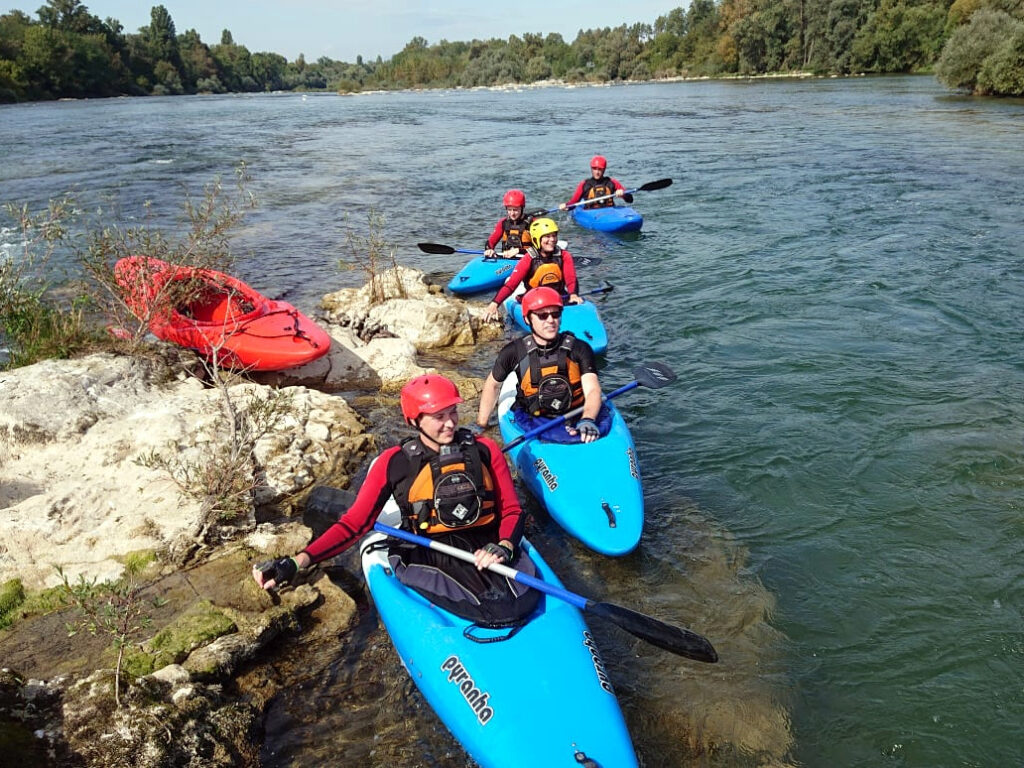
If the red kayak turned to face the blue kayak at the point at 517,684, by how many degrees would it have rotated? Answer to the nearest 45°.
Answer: approximately 45° to its right

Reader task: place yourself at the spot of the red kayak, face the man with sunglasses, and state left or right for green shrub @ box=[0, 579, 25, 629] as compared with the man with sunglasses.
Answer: right

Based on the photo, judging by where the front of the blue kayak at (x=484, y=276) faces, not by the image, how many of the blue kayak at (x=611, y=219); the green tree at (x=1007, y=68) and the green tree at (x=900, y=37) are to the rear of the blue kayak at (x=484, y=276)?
3

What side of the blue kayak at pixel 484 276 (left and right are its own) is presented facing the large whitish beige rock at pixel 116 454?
front

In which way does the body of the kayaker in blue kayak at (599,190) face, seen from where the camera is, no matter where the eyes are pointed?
toward the camera

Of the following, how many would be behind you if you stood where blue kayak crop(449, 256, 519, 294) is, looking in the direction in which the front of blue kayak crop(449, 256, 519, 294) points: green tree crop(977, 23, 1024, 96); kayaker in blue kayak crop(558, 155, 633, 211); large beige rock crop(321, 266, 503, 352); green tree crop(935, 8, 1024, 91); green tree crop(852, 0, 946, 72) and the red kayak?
4

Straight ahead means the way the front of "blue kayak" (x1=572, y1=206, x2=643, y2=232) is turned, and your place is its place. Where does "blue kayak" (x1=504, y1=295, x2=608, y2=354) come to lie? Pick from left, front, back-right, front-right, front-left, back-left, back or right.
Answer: front-right

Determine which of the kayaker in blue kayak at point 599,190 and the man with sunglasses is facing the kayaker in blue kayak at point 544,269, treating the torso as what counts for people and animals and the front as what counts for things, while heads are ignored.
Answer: the kayaker in blue kayak at point 599,190

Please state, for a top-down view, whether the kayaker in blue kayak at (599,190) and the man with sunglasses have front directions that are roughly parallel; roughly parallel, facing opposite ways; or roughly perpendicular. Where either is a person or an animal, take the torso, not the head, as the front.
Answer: roughly parallel

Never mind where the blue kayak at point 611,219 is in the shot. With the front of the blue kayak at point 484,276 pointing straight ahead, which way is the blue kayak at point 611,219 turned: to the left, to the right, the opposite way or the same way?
to the left

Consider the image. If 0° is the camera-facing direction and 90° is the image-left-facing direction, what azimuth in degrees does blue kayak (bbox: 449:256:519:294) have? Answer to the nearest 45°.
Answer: approximately 45°

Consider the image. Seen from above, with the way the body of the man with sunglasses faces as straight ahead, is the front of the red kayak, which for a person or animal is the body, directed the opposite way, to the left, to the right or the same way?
to the left

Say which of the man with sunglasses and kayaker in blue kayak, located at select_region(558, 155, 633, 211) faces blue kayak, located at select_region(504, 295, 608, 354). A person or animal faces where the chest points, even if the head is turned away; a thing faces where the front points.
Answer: the kayaker in blue kayak

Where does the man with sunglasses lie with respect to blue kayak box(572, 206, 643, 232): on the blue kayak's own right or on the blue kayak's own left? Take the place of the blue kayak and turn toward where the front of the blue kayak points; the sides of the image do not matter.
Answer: on the blue kayak's own right

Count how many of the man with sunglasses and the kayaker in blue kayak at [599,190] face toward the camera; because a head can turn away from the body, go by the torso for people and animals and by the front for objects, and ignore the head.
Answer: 2

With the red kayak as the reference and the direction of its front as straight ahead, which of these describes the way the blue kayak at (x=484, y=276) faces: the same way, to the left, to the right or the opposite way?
to the right

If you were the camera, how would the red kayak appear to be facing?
facing the viewer and to the right of the viewer

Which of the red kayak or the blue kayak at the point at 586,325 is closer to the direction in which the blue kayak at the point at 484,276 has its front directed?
the red kayak

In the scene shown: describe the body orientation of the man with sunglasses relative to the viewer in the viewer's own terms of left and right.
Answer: facing the viewer
